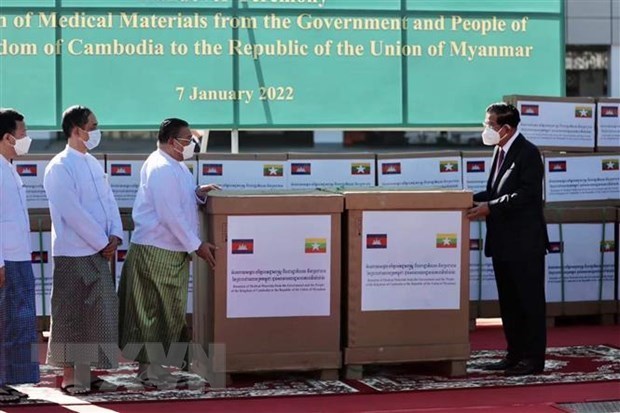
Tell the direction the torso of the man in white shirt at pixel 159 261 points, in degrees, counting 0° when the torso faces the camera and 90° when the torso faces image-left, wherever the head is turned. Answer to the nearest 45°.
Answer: approximately 270°

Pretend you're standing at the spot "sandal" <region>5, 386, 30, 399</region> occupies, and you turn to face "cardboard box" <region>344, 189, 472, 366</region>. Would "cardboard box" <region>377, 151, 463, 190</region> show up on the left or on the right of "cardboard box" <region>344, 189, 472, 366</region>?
left

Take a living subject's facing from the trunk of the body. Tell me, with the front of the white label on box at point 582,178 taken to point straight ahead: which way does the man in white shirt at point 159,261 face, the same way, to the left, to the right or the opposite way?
to the left

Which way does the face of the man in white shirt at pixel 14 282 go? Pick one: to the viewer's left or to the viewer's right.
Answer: to the viewer's right

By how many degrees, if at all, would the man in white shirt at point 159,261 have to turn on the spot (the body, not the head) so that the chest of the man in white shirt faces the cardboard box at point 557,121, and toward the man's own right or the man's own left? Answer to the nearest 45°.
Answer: approximately 45° to the man's own left

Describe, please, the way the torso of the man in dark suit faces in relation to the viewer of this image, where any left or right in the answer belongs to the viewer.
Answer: facing to the left of the viewer

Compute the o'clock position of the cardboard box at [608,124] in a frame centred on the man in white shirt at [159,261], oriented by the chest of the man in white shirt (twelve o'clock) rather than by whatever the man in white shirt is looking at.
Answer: The cardboard box is roughly at 11 o'clock from the man in white shirt.

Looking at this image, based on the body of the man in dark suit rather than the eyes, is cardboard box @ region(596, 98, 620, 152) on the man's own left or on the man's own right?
on the man's own right

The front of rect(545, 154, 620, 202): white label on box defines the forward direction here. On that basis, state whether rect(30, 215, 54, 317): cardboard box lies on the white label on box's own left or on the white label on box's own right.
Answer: on the white label on box's own right

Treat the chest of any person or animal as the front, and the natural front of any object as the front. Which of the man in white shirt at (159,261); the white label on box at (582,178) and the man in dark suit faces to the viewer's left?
the man in dark suit
